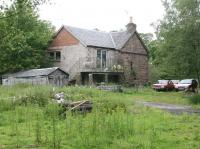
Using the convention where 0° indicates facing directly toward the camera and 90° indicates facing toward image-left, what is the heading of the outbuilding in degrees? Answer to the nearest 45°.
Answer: approximately 315°

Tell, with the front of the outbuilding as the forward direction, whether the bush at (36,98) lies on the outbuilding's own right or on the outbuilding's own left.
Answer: on the outbuilding's own right
